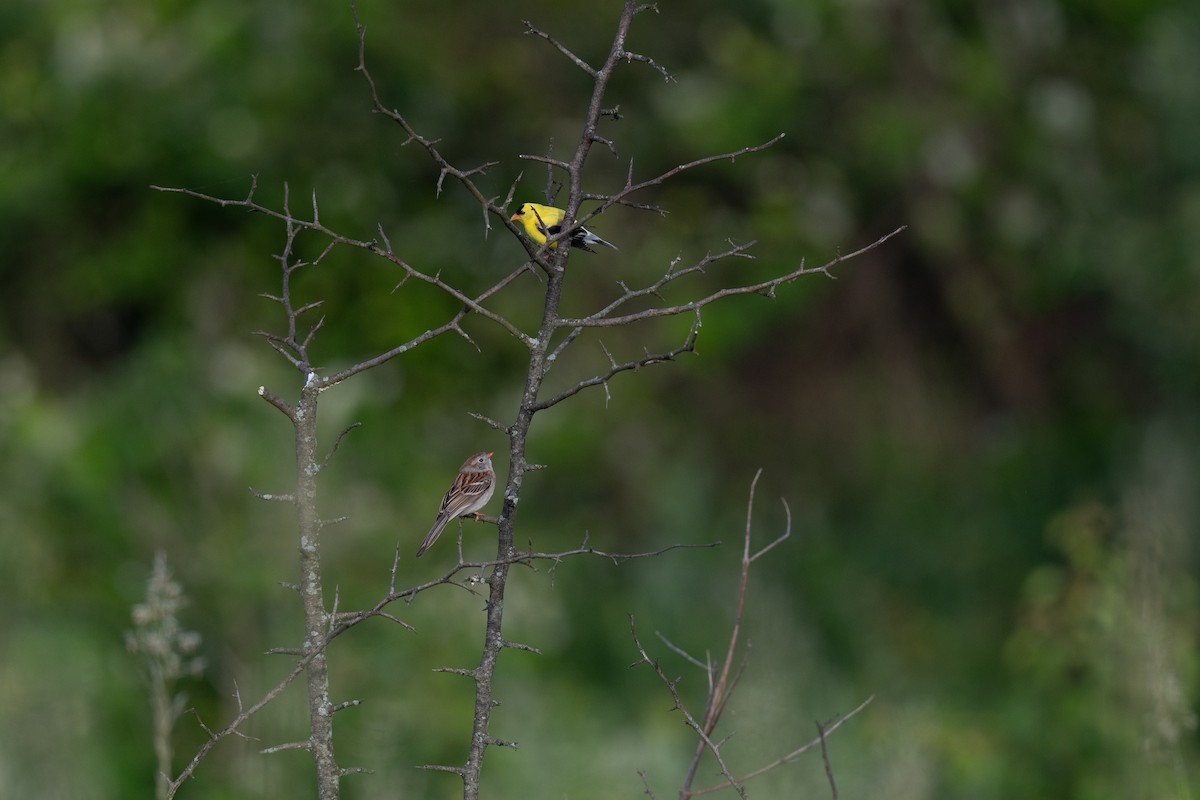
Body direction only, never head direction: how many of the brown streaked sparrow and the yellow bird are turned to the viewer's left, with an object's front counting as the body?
1

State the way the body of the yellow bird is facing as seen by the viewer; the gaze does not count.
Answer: to the viewer's left

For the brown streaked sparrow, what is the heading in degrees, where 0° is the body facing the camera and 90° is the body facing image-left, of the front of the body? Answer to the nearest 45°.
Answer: approximately 270°

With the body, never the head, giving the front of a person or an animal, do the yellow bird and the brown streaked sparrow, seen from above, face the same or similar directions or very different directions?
very different directions
